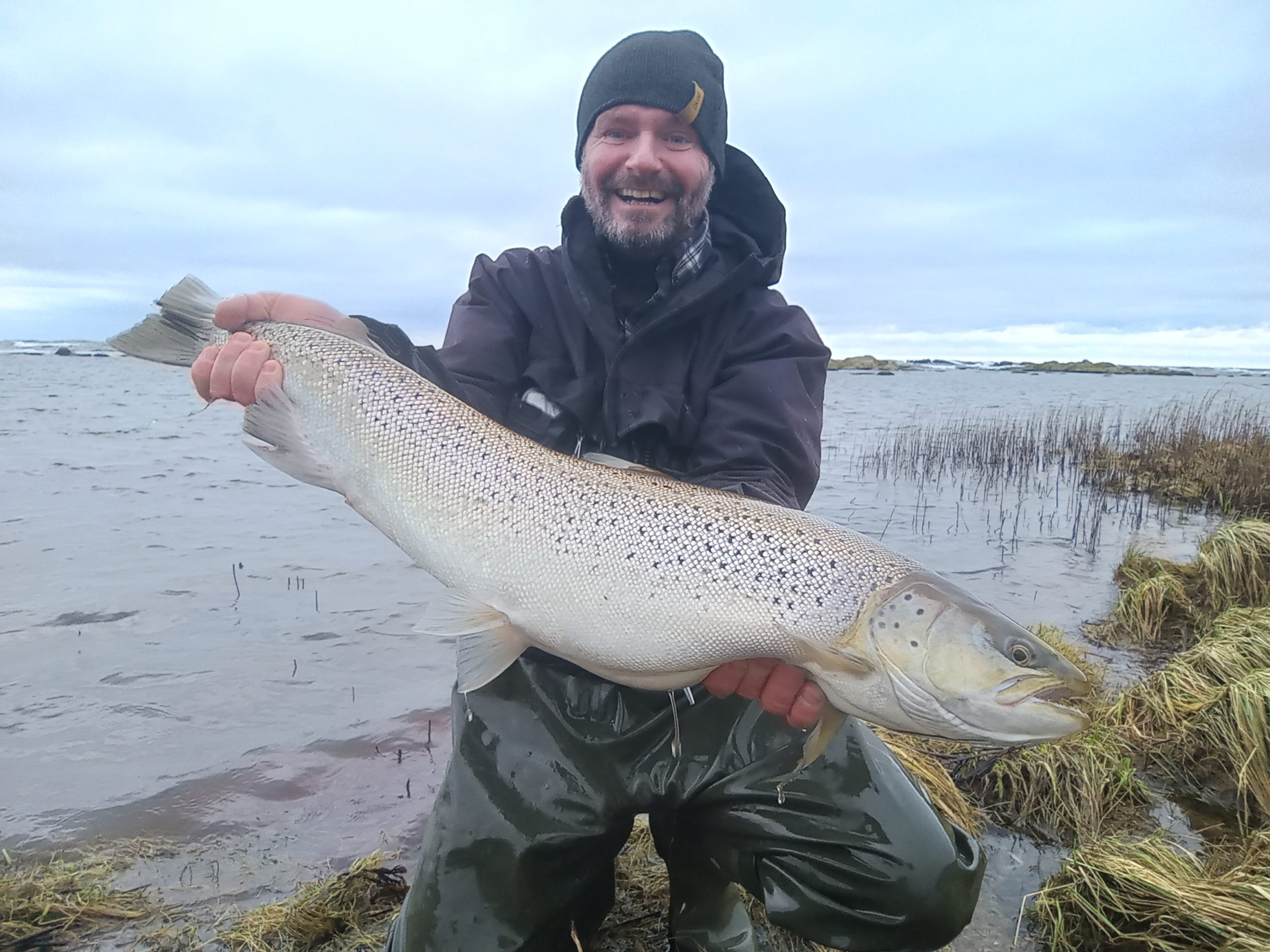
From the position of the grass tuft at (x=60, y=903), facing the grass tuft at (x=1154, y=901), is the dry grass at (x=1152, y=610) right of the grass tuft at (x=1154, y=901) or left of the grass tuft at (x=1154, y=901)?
left

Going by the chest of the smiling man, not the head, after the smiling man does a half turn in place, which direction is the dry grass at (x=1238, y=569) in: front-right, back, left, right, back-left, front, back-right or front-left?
front-right

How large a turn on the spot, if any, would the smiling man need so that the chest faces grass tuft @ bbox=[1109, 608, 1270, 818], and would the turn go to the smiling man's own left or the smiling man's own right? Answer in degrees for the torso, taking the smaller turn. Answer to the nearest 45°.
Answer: approximately 90° to the smiling man's own left

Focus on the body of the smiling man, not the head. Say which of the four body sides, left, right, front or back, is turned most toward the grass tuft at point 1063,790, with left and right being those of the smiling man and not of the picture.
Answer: left

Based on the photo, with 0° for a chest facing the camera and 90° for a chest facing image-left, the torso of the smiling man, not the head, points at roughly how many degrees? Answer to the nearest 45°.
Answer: approximately 0°

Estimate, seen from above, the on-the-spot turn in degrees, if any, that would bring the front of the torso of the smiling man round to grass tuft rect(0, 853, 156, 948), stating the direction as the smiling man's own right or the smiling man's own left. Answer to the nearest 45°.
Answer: approximately 90° to the smiling man's own right

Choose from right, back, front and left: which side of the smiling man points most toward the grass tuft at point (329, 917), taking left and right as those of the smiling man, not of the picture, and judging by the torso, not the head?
right

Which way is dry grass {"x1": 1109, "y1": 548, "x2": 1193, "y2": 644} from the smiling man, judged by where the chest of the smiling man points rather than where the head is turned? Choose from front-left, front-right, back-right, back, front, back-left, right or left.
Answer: back-left

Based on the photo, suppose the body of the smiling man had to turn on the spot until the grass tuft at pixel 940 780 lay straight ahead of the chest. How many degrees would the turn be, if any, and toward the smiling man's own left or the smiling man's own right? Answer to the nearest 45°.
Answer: approximately 135° to the smiling man's own left

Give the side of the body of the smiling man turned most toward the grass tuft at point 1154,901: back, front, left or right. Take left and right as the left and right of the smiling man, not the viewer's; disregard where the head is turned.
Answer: left
